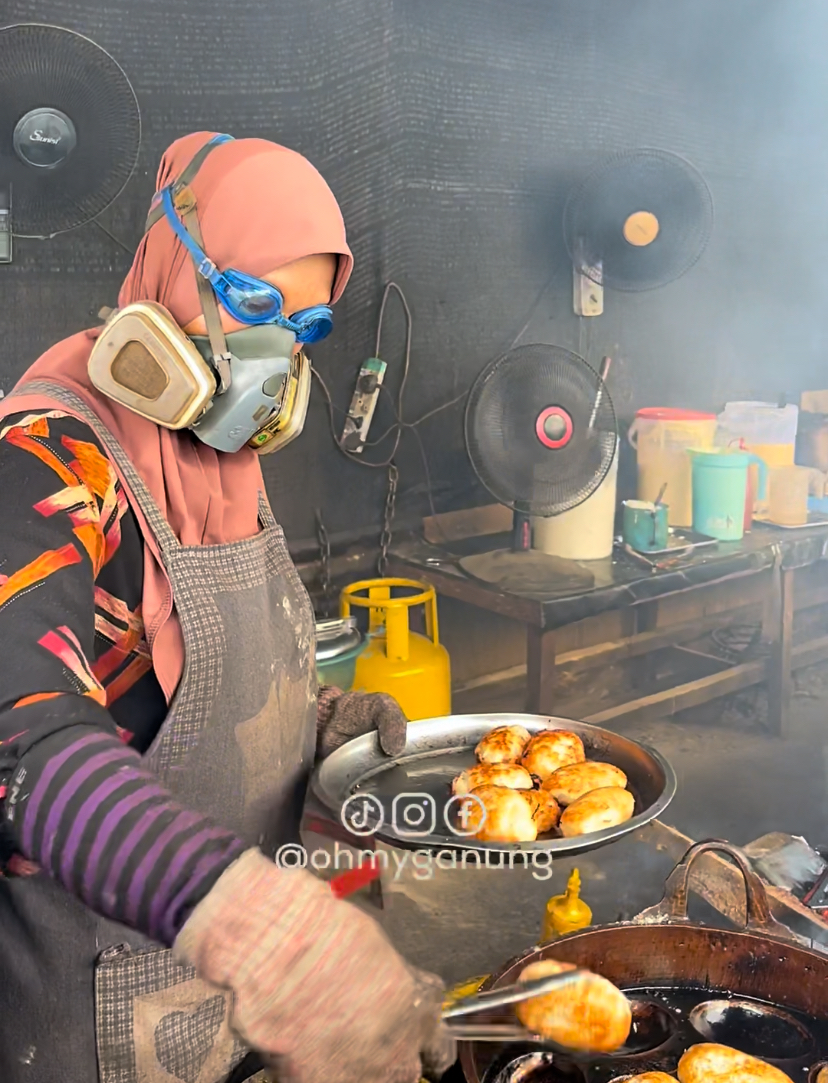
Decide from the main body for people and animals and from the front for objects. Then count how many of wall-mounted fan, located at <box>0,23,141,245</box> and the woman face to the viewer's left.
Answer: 0

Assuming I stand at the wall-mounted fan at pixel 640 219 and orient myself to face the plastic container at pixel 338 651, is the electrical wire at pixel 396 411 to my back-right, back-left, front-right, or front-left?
front-right

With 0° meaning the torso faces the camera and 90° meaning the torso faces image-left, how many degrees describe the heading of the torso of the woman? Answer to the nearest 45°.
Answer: approximately 315°

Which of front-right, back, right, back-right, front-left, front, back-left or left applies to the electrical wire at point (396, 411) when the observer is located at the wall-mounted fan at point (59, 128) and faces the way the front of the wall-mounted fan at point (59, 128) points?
back-left

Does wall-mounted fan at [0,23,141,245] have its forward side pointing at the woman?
yes

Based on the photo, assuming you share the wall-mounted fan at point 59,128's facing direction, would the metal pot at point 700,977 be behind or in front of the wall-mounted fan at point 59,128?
in front

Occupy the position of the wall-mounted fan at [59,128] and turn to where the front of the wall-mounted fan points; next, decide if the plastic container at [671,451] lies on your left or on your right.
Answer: on your left

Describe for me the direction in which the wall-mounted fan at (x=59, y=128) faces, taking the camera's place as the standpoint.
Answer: facing the viewer

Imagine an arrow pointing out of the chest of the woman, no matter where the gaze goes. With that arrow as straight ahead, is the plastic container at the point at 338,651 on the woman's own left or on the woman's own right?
on the woman's own left

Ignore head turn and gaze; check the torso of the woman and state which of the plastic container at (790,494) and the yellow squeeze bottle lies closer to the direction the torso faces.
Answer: the yellow squeeze bottle

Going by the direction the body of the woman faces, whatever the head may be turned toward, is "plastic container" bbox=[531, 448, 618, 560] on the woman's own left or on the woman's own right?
on the woman's own left
